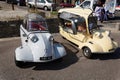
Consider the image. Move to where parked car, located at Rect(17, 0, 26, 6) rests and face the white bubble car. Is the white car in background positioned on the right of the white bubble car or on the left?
left

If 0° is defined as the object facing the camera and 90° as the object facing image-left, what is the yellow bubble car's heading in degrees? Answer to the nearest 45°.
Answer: approximately 315°

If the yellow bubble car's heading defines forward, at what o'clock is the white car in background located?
The white car in background is roughly at 7 o'clock from the yellow bubble car.

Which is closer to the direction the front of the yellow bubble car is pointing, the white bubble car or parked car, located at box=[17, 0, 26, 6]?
the white bubble car

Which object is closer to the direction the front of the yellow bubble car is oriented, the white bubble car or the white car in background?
the white bubble car

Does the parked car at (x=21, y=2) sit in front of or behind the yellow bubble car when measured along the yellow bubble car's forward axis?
behind

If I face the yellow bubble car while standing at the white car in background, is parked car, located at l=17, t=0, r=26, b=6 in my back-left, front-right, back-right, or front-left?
back-right

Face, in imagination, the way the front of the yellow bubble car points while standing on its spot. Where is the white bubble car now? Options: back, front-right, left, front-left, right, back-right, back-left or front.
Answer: right
